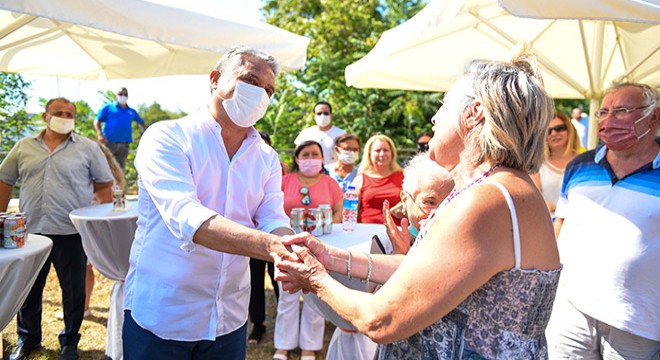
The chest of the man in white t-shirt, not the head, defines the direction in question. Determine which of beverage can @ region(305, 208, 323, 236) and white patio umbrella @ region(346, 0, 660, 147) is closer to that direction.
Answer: the beverage can

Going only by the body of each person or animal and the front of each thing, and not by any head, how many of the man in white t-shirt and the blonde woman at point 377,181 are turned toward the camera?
2

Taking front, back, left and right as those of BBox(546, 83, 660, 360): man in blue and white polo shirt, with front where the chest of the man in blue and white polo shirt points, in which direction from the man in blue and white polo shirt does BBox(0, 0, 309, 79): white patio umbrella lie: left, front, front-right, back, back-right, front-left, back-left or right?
front-right

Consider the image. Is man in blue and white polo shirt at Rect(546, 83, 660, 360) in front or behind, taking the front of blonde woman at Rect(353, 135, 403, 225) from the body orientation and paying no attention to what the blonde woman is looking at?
in front

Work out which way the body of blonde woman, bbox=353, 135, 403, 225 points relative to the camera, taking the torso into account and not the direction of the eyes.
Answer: toward the camera

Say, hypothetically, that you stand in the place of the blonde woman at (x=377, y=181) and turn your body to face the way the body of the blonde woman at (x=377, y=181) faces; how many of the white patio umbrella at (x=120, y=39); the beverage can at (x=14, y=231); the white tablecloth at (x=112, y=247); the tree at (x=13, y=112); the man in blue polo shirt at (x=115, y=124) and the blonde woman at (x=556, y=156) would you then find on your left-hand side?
1

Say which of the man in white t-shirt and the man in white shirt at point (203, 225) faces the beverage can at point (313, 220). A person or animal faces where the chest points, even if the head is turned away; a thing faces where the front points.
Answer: the man in white t-shirt

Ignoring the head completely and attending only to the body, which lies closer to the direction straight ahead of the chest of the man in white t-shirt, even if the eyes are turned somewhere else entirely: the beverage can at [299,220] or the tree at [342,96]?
the beverage can

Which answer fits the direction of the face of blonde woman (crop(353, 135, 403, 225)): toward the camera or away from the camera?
toward the camera

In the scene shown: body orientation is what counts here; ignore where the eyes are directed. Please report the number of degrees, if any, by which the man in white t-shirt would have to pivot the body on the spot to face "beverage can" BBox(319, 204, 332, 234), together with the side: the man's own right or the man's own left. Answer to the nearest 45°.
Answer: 0° — they already face it

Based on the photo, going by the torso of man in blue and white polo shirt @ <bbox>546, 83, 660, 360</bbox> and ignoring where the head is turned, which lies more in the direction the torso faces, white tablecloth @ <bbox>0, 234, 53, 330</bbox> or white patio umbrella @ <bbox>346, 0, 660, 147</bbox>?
the white tablecloth

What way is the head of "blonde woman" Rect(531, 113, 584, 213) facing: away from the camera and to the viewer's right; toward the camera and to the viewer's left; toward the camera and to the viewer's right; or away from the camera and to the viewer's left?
toward the camera and to the viewer's left

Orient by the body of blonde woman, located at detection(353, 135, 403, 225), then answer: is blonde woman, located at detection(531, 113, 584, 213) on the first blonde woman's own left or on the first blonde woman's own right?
on the first blonde woman's own left

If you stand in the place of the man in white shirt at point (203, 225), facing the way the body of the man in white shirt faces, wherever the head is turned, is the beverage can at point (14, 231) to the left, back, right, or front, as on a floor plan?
back

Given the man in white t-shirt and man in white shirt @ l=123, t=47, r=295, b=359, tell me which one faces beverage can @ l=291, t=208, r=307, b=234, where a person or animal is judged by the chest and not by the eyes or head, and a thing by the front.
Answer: the man in white t-shirt

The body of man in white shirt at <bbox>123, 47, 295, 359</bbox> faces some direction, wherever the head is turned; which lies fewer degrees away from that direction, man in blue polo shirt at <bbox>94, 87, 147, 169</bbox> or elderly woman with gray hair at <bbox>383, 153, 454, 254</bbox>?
the elderly woman with gray hair

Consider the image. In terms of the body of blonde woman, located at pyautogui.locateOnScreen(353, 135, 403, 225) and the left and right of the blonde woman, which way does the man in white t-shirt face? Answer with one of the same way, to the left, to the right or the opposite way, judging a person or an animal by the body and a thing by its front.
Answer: the same way

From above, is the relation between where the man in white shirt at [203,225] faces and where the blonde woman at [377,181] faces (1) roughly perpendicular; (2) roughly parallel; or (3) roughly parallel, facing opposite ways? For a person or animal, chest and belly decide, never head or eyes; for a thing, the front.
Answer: roughly perpendicular
